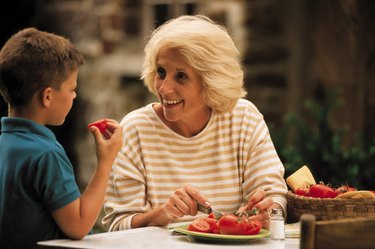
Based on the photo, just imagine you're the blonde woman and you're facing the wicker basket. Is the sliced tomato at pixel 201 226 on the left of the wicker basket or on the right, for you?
right

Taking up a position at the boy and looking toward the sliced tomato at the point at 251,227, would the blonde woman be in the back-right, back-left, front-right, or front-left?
front-left

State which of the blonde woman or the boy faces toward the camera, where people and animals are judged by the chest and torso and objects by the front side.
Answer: the blonde woman

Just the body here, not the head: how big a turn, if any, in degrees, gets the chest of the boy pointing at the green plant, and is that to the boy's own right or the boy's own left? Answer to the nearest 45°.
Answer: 0° — they already face it

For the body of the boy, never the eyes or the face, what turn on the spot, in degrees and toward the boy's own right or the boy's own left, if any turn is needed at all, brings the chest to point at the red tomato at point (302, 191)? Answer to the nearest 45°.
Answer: approximately 45° to the boy's own right

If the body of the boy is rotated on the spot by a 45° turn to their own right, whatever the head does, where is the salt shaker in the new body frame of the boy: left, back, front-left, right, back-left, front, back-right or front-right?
front

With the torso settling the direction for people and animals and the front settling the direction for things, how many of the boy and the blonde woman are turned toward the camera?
1

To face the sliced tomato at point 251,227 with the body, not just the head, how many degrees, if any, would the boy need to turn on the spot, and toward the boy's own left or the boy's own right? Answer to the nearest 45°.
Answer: approximately 45° to the boy's own right

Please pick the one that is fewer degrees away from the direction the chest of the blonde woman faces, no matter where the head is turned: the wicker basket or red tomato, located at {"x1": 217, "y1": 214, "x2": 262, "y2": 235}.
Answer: the red tomato

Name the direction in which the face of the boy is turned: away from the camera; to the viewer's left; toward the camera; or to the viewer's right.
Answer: to the viewer's right

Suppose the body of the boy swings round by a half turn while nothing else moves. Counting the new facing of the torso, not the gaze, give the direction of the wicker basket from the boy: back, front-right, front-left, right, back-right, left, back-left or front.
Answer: back-left

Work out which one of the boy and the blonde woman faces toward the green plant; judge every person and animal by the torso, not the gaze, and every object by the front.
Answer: the boy

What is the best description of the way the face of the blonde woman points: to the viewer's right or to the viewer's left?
to the viewer's left

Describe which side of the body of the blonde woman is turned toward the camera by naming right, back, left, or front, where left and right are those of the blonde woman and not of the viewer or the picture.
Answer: front

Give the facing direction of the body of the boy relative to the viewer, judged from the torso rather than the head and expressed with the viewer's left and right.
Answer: facing away from the viewer and to the right of the viewer

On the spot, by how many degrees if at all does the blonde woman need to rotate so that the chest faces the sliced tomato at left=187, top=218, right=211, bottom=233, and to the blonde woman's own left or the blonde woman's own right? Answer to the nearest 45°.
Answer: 0° — they already face it

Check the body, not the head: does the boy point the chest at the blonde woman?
yes

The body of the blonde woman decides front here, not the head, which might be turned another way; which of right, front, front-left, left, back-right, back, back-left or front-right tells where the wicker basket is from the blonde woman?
front-left

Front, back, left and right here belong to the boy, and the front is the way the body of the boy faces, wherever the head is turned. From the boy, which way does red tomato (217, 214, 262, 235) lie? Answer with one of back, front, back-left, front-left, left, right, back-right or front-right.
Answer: front-right
